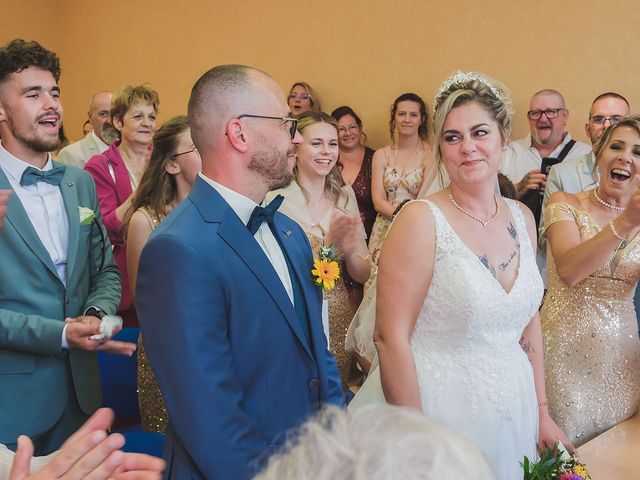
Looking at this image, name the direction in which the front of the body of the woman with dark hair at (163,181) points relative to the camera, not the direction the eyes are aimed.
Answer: to the viewer's right

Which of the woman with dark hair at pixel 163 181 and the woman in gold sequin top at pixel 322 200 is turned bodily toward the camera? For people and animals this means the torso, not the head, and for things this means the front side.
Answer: the woman in gold sequin top

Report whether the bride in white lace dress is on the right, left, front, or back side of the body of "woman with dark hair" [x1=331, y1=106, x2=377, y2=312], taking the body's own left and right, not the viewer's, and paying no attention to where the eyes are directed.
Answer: front

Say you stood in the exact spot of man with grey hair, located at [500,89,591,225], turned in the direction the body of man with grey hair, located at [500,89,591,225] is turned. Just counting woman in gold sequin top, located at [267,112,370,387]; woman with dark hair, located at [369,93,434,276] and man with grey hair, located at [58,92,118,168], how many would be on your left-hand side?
0

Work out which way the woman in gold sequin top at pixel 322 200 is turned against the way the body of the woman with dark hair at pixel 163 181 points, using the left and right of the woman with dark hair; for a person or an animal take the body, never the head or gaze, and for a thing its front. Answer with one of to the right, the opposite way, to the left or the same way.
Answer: to the right

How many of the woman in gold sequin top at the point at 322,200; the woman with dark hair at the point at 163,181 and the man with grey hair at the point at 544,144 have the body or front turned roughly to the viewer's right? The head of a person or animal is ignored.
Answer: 1

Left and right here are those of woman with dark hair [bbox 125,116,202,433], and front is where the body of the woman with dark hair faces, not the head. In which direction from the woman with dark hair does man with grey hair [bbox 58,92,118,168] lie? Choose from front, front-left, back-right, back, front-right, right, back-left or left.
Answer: left

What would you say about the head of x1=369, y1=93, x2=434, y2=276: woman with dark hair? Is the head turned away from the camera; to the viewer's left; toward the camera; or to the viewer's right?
toward the camera

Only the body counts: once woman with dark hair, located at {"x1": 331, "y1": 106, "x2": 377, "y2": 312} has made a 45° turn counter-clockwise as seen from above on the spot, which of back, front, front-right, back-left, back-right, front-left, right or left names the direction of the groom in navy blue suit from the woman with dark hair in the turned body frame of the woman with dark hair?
front-right

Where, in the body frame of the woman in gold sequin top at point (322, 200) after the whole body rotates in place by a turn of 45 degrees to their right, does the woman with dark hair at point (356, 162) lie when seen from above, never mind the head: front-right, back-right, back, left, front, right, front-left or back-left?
back-right

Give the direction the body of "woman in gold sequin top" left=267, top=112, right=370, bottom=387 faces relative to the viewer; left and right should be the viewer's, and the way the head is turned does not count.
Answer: facing the viewer

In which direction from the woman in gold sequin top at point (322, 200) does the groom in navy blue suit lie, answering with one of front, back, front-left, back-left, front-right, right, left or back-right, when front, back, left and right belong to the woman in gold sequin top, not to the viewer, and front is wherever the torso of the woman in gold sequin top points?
front
